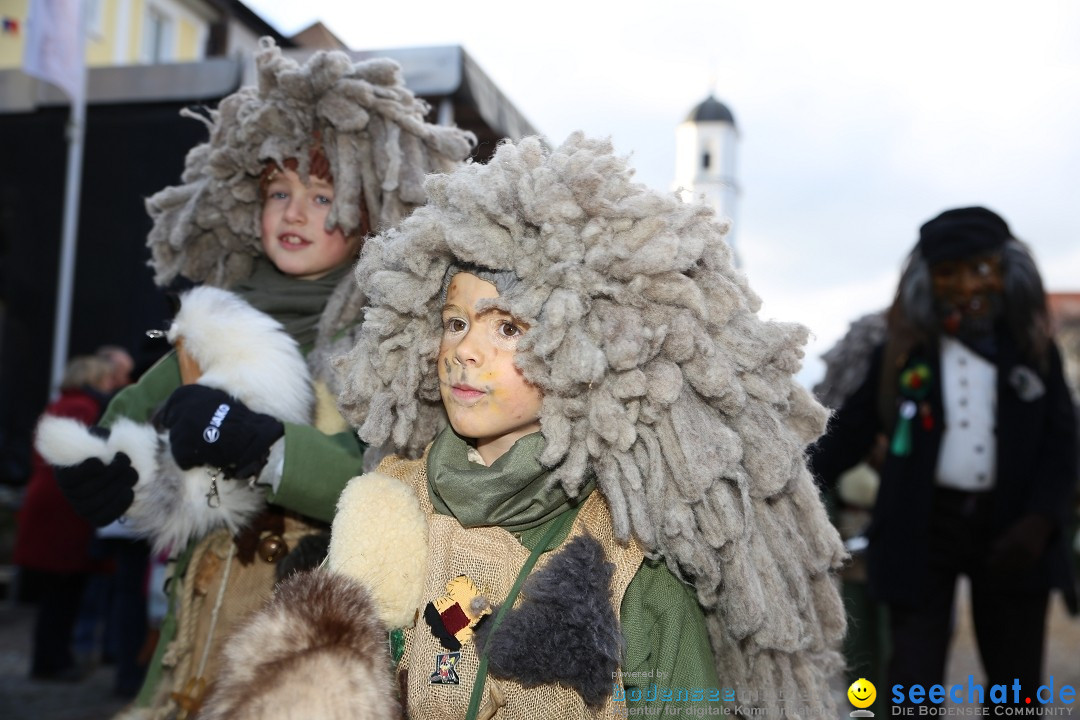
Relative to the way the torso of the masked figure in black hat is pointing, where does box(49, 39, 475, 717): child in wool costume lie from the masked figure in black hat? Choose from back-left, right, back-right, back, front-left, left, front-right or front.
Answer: front-right

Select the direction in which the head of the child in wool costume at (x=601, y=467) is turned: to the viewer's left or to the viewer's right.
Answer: to the viewer's left

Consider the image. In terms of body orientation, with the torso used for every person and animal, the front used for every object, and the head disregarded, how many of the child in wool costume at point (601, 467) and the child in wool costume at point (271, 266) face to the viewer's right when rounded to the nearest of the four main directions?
0

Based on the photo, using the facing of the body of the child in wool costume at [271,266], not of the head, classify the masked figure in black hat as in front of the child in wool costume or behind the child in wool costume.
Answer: behind

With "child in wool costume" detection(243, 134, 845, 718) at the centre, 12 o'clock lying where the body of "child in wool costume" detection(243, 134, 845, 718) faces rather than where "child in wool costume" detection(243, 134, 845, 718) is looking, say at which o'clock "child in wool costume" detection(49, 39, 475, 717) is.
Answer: "child in wool costume" detection(49, 39, 475, 717) is roughly at 3 o'clock from "child in wool costume" detection(243, 134, 845, 718).

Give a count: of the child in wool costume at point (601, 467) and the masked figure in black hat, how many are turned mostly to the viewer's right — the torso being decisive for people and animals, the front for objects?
0

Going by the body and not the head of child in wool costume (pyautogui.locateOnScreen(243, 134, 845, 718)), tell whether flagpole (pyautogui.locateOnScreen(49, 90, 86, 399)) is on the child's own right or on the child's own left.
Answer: on the child's own right

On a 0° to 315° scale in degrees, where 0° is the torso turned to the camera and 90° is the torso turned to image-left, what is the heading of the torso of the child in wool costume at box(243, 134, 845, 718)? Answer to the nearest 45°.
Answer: approximately 45°

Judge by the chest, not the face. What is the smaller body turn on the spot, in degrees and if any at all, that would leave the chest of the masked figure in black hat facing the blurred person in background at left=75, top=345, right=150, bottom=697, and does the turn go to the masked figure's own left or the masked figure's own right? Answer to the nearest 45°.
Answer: approximately 90° to the masked figure's own right

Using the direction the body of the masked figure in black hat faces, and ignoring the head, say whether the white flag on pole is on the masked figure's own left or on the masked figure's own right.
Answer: on the masked figure's own right
